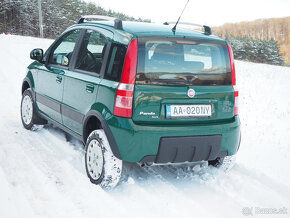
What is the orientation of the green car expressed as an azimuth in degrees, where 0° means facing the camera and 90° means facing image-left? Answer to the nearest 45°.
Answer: approximately 135°
